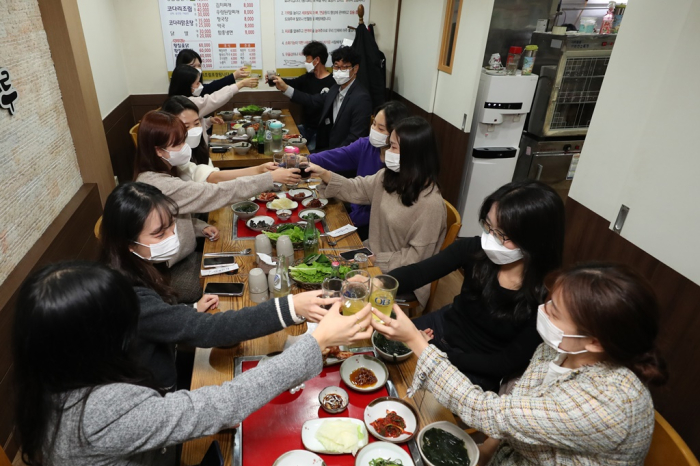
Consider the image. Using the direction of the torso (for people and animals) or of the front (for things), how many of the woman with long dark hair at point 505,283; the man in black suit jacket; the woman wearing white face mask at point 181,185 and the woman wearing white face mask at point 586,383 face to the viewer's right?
1

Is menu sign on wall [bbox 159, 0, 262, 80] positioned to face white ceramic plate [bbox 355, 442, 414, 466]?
yes

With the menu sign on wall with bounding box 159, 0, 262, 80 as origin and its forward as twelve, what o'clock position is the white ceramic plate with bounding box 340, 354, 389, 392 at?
The white ceramic plate is roughly at 12 o'clock from the menu sign on wall.

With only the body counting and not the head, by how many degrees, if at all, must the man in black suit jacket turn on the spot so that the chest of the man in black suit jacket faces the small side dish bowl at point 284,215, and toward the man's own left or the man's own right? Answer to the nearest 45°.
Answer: approximately 45° to the man's own left

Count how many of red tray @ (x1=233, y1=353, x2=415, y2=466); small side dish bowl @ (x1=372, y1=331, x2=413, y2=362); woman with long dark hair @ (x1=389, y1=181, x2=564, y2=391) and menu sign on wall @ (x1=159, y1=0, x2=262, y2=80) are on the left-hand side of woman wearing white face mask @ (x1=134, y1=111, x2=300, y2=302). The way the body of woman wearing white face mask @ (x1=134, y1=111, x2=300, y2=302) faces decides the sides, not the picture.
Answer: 1

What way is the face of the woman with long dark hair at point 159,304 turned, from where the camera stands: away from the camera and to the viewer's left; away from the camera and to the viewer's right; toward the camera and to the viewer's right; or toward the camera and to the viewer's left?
toward the camera and to the viewer's right

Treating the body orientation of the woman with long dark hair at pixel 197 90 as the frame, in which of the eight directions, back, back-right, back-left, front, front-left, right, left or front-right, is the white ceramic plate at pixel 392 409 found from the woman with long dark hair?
right

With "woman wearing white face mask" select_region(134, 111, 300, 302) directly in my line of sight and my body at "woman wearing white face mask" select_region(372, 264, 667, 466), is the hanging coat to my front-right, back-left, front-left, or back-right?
front-right

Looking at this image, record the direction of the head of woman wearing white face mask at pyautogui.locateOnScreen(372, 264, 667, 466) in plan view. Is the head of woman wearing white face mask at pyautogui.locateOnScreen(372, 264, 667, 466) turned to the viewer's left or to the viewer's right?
to the viewer's left

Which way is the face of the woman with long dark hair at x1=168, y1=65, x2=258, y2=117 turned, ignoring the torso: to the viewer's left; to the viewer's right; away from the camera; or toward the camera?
to the viewer's right

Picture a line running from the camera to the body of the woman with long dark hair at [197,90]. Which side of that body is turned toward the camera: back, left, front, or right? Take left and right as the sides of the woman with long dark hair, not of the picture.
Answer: right

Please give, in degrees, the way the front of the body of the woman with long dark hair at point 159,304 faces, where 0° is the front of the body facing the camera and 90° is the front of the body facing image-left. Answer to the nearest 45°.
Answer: approximately 270°

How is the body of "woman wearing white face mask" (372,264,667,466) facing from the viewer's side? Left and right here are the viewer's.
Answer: facing to the left of the viewer

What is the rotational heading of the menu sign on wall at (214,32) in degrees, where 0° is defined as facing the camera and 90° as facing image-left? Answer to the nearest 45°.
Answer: approximately 0°

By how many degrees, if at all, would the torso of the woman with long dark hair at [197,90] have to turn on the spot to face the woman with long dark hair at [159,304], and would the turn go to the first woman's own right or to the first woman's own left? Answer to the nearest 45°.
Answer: approximately 90° to the first woman's own right

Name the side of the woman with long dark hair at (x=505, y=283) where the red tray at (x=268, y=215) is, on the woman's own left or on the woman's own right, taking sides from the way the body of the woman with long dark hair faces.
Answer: on the woman's own right

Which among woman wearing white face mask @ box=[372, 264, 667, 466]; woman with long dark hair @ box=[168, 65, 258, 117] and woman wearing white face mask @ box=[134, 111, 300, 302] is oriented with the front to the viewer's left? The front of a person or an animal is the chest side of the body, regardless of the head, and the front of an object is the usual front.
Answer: woman wearing white face mask @ box=[372, 264, 667, 466]

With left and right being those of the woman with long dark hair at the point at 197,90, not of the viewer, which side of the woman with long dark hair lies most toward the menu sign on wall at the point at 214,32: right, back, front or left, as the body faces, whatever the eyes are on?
left

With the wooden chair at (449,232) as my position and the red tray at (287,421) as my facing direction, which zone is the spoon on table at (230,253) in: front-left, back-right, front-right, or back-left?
front-right

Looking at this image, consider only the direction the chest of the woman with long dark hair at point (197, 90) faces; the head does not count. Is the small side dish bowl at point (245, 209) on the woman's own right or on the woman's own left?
on the woman's own right

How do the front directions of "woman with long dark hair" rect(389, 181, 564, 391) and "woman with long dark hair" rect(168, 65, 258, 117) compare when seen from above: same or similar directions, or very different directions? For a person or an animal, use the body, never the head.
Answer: very different directions

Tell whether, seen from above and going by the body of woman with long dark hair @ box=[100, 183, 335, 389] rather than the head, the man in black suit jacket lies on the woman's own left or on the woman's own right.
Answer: on the woman's own left
